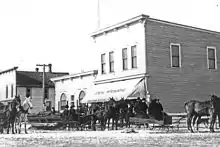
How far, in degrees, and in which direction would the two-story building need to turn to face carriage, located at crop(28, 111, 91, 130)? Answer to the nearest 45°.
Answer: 0° — it already faces it

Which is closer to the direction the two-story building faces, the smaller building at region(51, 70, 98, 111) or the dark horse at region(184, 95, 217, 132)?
the dark horse

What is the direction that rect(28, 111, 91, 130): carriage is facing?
to the viewer's right

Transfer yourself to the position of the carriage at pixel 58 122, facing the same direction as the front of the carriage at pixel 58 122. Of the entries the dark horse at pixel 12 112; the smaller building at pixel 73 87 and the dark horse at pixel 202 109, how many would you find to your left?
1

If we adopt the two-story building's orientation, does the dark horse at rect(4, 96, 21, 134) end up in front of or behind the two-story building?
in front

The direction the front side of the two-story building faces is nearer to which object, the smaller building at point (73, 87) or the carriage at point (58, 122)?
the carriage

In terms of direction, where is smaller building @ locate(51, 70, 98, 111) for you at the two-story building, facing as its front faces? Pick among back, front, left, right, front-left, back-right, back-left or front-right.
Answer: right
